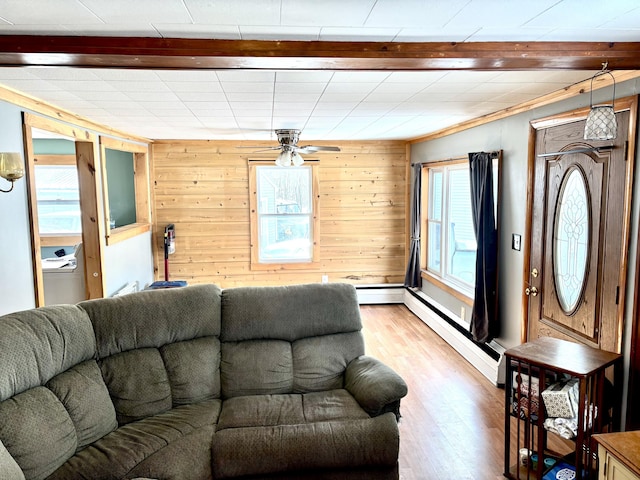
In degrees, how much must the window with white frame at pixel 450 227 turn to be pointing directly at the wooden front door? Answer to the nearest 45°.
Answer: approximately 45° to its left

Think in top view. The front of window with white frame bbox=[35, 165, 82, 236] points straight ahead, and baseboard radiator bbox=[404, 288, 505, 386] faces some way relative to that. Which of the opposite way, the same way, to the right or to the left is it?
to the right

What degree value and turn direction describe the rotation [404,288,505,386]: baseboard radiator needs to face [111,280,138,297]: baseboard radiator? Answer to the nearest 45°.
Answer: approximately 45° to its right

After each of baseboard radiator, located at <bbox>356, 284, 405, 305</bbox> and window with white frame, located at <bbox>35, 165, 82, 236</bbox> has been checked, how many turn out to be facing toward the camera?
2

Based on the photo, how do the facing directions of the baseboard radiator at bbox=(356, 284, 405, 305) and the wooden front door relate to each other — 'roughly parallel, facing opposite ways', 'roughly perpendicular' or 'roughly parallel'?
roughly perpendicular

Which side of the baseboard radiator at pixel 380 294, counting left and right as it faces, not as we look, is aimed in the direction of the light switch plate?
front

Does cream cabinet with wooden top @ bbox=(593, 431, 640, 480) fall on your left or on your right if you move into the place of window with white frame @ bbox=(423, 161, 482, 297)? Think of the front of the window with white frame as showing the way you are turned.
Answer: on your left

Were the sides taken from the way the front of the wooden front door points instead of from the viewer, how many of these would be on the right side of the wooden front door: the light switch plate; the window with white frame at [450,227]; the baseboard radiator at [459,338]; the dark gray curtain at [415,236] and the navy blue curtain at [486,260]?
5

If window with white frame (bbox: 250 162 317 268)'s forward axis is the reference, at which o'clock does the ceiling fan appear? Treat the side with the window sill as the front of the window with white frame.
The ceiling fan is roughly at 12 o'clock from the window with white frame.

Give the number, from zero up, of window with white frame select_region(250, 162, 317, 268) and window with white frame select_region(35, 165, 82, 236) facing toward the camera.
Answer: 2

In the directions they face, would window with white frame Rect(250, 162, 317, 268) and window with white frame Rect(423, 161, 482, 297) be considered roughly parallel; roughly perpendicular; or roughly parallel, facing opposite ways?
roughly perpendicular

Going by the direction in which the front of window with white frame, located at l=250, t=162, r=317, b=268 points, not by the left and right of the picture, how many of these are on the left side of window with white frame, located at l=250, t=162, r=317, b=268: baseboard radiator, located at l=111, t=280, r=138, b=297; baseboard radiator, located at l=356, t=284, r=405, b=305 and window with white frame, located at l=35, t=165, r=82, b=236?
1

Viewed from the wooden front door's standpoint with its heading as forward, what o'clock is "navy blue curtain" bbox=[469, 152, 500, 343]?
The navy blue curtain is roughly at 3 o'clock from the wooden front door.

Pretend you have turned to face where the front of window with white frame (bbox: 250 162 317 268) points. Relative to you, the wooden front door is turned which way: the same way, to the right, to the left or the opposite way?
to the right

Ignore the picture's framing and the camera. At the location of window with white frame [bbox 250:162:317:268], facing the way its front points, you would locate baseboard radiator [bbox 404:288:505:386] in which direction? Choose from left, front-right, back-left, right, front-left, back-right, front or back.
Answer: front-left

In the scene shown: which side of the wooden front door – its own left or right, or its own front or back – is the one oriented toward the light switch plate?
right
